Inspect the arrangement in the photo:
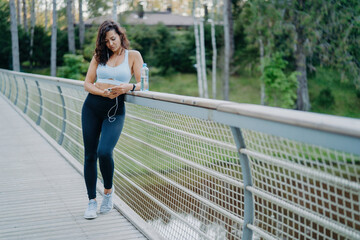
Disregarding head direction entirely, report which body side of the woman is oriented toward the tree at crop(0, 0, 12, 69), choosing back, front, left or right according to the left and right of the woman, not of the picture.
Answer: back

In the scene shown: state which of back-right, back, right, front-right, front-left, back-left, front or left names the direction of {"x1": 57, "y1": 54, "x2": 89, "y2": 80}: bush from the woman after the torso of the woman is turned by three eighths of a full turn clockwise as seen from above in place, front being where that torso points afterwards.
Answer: front-right

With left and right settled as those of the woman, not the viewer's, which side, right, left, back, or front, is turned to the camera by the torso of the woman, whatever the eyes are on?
front
